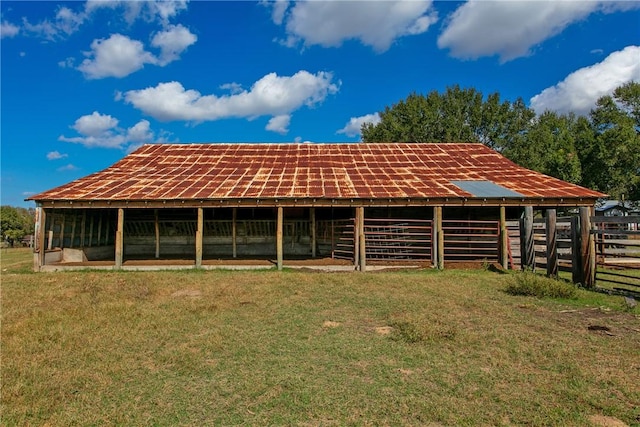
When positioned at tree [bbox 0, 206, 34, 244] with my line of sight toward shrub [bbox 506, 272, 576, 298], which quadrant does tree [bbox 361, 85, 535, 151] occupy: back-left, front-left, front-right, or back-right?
front-left

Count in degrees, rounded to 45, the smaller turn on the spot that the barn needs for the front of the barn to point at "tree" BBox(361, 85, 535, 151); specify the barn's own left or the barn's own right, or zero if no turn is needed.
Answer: approximately 135° to the barn's own left

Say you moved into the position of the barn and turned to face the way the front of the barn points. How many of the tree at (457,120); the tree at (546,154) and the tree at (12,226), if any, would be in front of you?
0

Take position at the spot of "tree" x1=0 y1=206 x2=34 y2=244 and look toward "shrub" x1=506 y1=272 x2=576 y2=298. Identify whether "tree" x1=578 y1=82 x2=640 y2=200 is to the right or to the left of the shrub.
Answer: left

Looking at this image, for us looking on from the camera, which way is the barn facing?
facing the viewer

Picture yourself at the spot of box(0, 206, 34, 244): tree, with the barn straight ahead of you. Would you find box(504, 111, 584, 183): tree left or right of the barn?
left

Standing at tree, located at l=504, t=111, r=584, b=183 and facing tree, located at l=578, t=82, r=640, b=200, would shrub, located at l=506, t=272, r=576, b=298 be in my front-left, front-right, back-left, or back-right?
back-right

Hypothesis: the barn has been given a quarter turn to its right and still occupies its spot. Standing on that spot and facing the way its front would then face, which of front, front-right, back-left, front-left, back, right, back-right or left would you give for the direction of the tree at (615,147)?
back-right

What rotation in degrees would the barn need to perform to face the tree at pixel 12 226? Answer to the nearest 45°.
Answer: approximately 135° to its right

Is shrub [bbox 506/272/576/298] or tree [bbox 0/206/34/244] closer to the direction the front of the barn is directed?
the shrub

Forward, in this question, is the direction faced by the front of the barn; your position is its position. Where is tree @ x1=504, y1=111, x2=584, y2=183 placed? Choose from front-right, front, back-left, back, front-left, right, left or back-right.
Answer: back-left

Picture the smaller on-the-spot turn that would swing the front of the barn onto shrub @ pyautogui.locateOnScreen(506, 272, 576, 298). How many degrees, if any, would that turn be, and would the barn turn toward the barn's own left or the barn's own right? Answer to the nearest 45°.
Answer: approximately 45° to the barn's own left
